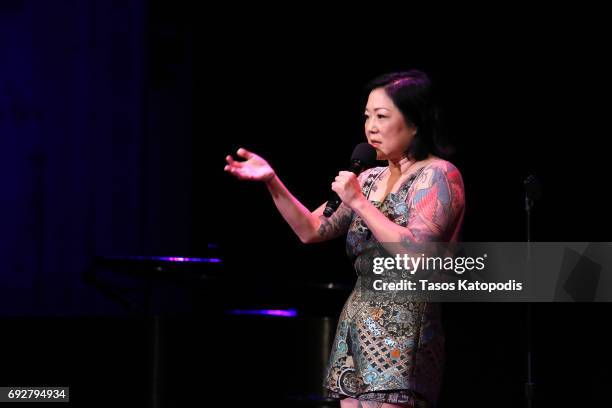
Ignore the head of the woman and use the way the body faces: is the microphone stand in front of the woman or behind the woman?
behind

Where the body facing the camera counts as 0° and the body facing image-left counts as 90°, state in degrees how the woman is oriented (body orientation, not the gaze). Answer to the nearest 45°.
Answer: approximately 45°
